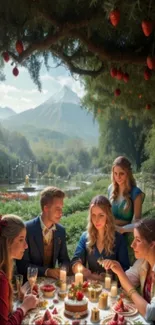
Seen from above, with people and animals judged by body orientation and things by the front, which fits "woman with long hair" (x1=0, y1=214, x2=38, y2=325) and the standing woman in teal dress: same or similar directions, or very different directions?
very different directions

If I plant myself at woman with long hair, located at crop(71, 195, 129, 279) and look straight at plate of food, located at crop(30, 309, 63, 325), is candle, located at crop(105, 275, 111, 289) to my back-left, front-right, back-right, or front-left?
front-left

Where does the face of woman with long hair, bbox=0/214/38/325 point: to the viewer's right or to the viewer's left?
to the viewer's right

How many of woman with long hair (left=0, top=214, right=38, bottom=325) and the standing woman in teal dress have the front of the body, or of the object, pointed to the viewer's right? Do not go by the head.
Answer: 1

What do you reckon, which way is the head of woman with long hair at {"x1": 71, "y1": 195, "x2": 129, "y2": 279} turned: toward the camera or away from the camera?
toward the camera

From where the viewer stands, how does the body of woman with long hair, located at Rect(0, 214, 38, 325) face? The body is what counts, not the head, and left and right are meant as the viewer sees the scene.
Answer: facing to the right of the viewer

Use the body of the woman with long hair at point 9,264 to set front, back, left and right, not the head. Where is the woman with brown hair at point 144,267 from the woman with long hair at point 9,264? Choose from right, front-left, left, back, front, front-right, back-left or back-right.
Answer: front

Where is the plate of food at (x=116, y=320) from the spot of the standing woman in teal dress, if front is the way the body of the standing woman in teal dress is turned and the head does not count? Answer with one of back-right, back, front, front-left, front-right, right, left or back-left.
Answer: front-left

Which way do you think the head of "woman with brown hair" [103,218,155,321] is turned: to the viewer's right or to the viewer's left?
to the viewer's left

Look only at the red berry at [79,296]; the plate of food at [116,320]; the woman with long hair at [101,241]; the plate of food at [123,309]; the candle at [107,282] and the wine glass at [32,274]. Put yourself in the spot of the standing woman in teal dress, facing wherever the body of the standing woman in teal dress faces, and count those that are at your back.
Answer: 0

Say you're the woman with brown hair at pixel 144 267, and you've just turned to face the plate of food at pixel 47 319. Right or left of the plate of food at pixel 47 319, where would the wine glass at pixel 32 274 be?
right
